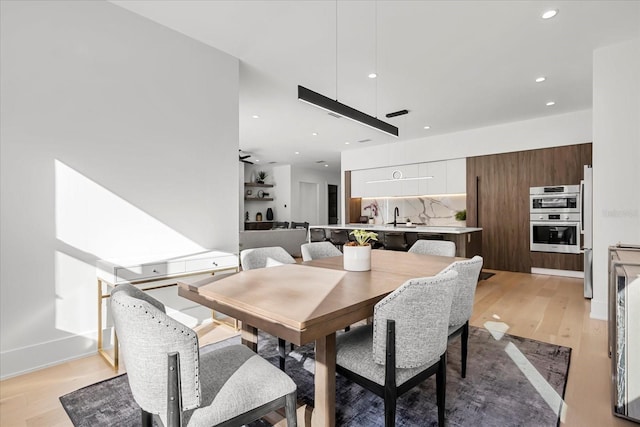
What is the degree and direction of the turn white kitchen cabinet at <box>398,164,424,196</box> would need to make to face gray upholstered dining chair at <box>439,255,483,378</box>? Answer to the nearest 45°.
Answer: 0° — it already faces it

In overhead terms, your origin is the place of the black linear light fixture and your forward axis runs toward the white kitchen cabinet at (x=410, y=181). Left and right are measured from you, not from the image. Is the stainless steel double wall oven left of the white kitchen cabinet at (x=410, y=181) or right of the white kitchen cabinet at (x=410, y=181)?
right

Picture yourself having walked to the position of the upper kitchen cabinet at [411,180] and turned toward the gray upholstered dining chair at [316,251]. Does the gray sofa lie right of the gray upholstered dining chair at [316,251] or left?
right

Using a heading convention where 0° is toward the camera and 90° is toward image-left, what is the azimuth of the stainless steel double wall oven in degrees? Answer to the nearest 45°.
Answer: approximately 0°

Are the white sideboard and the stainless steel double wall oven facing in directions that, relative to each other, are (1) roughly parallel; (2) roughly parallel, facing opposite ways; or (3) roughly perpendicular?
roughly perpendicular

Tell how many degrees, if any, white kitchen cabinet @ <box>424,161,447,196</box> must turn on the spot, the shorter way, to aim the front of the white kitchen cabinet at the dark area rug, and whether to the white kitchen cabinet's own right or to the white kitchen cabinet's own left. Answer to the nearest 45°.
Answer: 0° — it already faces it

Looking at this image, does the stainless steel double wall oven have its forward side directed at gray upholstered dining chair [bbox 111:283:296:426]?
yes

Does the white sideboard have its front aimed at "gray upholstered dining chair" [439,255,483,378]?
yes

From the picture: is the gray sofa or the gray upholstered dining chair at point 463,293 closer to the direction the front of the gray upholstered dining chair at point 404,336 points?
the gray sofa
